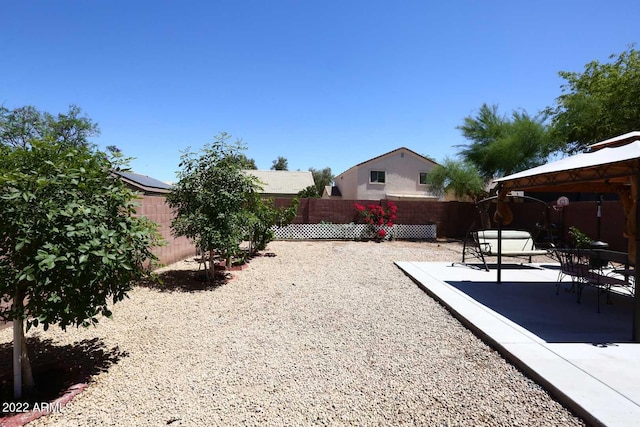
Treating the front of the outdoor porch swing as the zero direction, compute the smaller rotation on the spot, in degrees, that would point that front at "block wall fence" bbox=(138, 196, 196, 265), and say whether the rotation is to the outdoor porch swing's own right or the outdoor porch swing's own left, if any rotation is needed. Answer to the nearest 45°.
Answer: approximately 90° to the outdoor porch swing's own right

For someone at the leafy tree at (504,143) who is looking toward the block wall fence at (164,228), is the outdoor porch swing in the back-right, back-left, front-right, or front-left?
front-left

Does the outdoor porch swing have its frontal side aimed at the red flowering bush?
no

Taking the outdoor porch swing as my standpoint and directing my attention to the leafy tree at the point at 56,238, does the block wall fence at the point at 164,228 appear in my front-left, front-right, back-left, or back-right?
front-right

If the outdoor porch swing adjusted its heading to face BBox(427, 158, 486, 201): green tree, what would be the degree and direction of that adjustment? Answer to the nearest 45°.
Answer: approximately 135° to its left

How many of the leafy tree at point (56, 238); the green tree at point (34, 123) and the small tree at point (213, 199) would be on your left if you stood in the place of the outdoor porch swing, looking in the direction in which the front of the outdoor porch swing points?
0

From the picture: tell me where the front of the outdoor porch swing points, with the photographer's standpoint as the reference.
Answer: facing the viewer and to the right of the viewer

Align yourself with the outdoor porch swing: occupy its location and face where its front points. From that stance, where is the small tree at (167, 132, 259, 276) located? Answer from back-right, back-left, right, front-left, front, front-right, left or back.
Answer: right

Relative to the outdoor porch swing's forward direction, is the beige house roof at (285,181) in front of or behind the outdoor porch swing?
behind

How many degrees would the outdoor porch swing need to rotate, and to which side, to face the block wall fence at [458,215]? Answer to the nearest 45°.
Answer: approximately 135° to its left

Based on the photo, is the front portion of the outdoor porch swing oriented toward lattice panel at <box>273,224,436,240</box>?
no

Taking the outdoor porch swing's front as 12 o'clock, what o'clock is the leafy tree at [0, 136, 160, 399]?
The leafy tree is roughly at 2 o'clock from the outdoor porch swing.

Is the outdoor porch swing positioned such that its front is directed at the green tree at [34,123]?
no

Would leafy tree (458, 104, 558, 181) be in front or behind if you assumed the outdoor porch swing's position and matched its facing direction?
behind

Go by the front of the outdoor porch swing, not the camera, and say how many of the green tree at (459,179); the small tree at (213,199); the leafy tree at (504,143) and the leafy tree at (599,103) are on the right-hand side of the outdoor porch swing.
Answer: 1

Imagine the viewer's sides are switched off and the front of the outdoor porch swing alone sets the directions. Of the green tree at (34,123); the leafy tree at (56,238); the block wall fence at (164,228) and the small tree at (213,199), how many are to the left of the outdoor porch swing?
0
